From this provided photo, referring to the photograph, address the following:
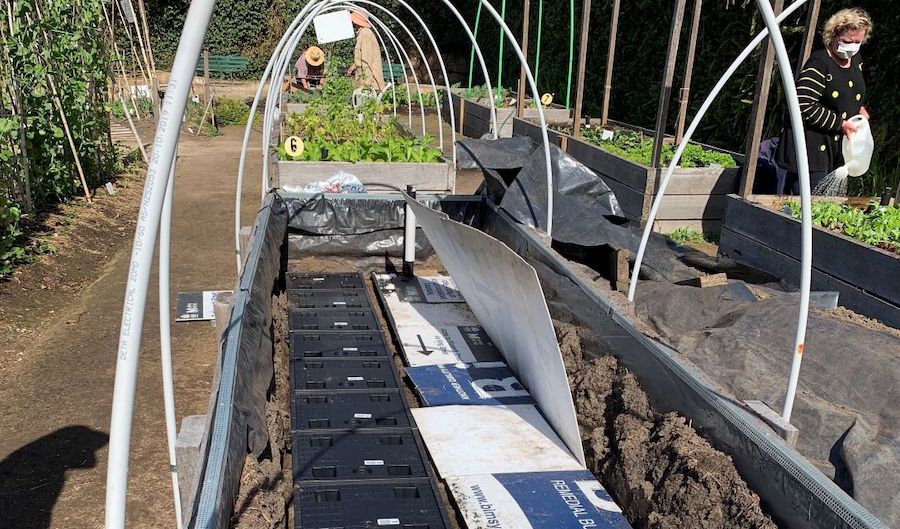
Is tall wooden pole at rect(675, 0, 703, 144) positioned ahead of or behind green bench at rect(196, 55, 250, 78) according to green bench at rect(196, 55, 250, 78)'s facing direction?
ahead

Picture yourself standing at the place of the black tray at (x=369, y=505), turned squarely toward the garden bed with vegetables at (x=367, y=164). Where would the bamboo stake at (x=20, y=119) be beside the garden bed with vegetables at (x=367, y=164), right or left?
left

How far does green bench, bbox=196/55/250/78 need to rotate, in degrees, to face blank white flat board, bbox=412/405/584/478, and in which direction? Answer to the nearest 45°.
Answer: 0° — it already faces it

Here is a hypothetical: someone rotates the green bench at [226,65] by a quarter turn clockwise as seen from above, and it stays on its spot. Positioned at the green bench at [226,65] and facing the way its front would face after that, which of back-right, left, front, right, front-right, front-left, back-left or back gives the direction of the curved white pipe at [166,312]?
left

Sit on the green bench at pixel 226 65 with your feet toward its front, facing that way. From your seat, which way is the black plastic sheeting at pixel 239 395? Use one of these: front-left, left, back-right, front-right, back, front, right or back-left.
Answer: front

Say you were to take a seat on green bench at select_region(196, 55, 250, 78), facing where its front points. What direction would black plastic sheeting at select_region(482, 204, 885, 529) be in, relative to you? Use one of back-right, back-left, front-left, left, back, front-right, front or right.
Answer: front

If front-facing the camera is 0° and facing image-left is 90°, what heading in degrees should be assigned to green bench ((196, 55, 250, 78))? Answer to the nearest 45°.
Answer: approximately 0°

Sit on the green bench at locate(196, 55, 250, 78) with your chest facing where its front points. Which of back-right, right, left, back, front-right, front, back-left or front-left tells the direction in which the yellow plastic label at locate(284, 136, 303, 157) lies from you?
front

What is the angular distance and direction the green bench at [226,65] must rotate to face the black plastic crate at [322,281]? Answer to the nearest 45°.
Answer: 0° — it already faces it

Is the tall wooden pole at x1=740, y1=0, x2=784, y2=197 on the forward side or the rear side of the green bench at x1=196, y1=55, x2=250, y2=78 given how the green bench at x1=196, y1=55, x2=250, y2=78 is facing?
on the forward side
